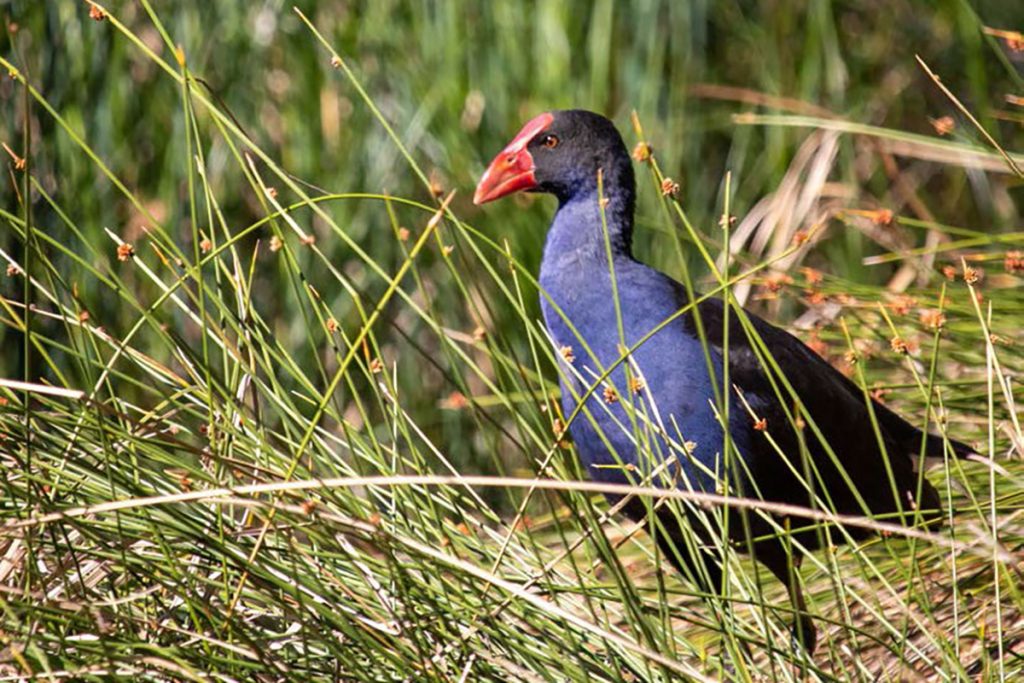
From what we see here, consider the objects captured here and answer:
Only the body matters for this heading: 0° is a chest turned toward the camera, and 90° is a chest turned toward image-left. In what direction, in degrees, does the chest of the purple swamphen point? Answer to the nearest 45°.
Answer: approximately 90°
